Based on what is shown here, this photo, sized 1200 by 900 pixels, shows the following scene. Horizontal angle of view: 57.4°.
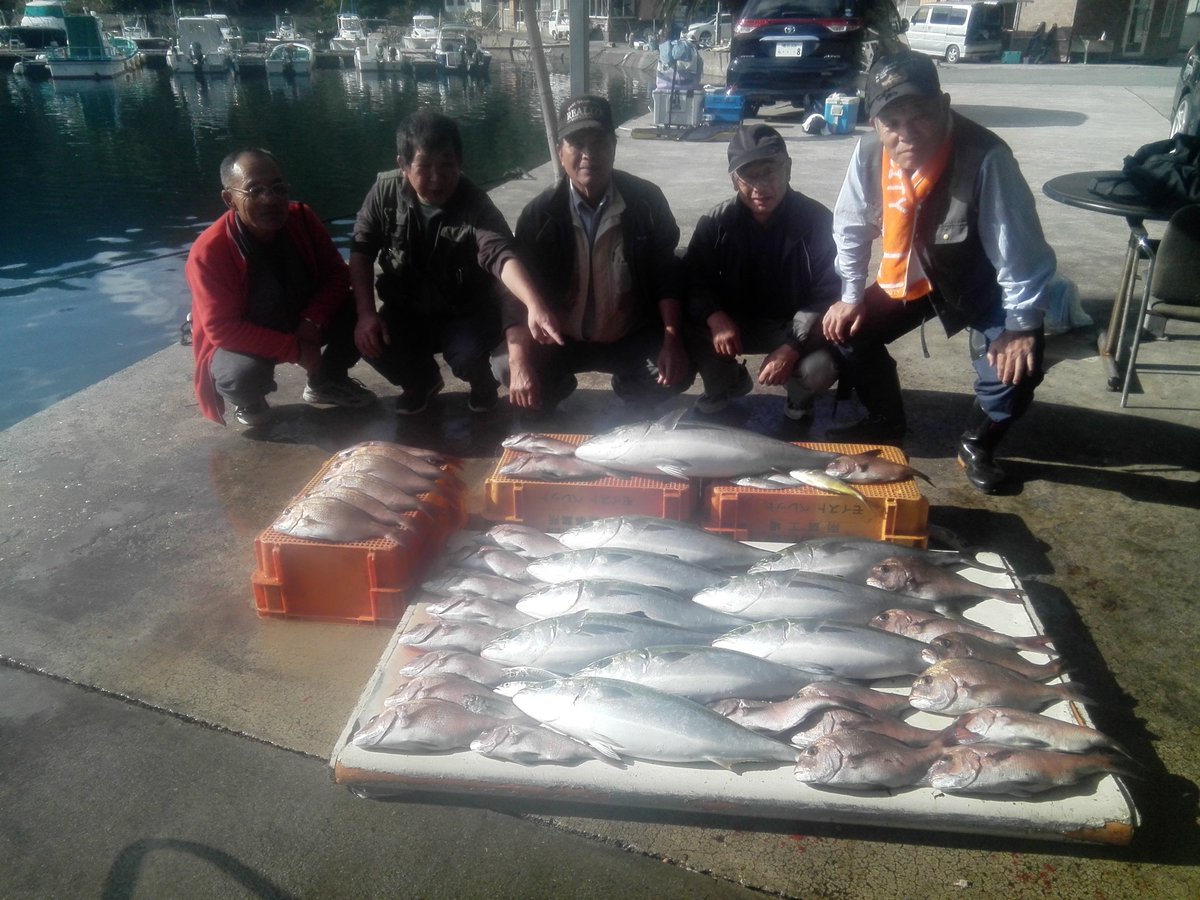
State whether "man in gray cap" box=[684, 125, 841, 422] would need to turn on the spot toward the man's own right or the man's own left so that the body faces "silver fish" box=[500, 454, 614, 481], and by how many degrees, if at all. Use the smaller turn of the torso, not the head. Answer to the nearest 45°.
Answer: approximately 45° to the man's own right

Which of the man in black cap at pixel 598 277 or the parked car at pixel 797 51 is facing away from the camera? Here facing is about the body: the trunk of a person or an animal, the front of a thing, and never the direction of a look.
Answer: the parked car

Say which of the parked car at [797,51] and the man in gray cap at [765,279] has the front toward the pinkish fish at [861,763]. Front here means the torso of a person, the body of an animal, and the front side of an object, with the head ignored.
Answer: the man in gray cap

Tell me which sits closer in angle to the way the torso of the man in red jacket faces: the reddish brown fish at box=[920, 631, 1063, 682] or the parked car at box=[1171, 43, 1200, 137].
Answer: the reddish brown fish

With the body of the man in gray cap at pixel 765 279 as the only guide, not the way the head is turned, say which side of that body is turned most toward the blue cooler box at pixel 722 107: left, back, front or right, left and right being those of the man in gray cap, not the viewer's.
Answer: back

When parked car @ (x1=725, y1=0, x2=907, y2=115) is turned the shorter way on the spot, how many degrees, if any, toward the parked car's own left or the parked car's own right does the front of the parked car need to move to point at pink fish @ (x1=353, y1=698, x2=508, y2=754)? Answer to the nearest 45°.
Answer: approximately 180°

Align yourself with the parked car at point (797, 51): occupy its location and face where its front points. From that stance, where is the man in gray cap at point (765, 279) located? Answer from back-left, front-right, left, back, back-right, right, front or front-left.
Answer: back

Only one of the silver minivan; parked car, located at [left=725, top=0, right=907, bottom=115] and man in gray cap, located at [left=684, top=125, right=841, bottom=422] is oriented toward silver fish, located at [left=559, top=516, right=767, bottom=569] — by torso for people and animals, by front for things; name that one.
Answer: the man in gray cap

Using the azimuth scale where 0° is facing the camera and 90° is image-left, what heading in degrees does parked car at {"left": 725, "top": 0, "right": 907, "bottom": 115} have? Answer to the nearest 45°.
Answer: approximately 180°

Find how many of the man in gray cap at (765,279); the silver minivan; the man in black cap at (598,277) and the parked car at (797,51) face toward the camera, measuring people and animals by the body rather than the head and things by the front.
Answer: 2
